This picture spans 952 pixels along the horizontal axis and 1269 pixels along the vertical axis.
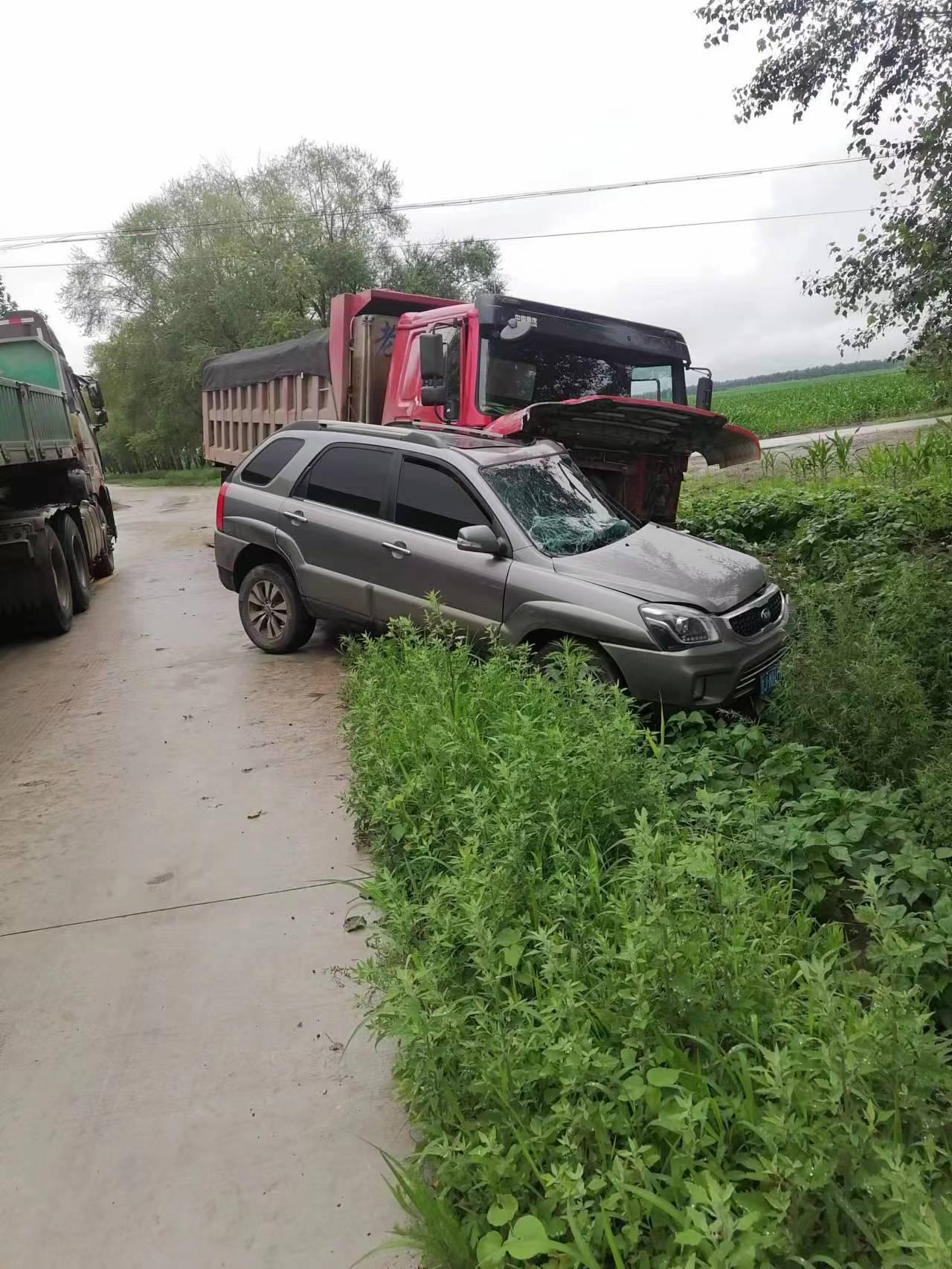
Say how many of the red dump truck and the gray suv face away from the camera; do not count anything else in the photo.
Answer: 0

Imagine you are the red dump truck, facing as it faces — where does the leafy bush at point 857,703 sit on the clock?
The leafy bush is roughly at 1 o'clock from the red dump truck.

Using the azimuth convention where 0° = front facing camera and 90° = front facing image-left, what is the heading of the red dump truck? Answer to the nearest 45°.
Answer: approximately 315°

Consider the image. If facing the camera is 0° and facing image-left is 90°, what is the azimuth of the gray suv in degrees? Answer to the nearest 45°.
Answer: approximately 315°

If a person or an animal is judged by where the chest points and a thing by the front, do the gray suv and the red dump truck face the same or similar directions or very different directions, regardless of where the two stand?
same or similar directions

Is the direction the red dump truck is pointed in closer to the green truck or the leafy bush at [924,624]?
the leafy bush

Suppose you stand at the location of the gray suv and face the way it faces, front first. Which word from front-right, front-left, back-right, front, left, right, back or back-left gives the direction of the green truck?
back

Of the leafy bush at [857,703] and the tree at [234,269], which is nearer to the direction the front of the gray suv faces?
the leafy bush

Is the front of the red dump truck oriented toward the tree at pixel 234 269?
no

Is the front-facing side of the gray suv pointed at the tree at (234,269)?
no

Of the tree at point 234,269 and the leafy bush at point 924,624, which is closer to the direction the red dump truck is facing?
the leafy bush

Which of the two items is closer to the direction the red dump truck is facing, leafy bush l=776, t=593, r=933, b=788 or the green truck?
the leafy bush

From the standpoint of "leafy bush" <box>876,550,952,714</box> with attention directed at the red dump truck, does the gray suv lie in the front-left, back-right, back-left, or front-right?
front-left

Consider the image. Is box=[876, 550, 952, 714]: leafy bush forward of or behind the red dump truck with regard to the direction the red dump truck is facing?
forward

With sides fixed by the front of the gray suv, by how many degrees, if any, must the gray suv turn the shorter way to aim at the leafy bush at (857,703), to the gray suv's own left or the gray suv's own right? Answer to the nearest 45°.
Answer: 0° — it already faces it
